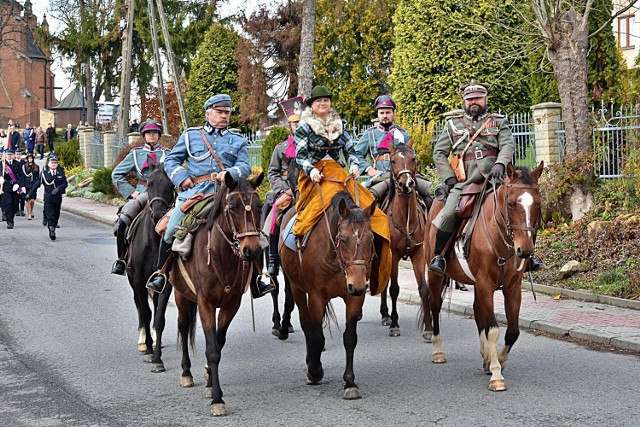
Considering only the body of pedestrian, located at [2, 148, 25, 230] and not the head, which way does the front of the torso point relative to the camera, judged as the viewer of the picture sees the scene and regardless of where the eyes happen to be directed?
toward the camera

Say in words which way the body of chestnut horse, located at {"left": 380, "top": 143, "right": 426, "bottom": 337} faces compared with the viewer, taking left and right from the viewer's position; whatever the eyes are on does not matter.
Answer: facing the viewer

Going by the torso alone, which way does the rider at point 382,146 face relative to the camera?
toward the camera

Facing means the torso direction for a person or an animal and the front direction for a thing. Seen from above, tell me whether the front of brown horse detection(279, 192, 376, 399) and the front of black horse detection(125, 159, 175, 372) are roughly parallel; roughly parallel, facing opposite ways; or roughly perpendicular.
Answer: roughly parallel

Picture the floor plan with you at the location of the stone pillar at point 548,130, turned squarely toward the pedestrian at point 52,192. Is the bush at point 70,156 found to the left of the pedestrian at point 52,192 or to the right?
right

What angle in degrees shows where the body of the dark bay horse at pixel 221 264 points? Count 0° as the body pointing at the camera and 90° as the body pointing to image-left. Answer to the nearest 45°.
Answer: approximately 315°

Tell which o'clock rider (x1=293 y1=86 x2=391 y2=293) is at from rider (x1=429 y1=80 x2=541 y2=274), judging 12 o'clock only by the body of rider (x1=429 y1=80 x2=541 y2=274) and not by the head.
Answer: rider (x1=293 y1=86 x2=391 y2=293) is roughly at 2 o'clock from rider (x1=429 y1=80 x2=541 y2=274).

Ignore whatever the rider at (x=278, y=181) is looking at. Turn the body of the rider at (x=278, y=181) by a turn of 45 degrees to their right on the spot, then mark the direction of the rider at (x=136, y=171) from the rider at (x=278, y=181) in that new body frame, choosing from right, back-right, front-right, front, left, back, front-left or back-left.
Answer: right

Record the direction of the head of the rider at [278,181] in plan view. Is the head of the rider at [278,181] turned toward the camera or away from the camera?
toward the camera

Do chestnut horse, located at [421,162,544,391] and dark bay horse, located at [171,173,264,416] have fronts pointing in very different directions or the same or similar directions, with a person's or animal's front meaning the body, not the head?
same or similar directions

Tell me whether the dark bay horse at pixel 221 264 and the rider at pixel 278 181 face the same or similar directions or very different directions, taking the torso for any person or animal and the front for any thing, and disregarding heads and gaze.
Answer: same or similar directions

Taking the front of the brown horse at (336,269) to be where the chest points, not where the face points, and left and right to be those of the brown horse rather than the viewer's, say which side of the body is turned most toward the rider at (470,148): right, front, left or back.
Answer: left
